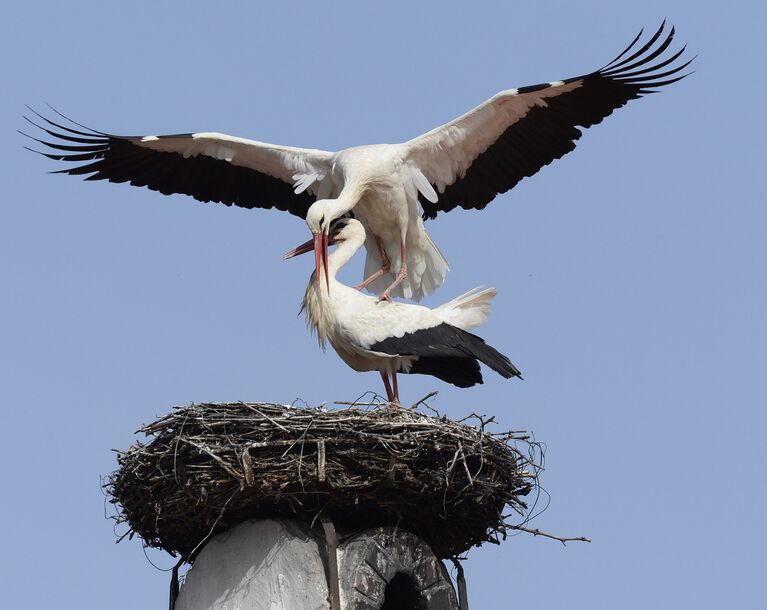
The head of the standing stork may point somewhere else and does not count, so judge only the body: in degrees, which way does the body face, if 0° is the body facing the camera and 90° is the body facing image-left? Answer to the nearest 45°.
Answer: approximately 90°

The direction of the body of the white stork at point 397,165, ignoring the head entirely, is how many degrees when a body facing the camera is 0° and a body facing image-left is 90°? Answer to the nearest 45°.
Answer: approximately 45°
